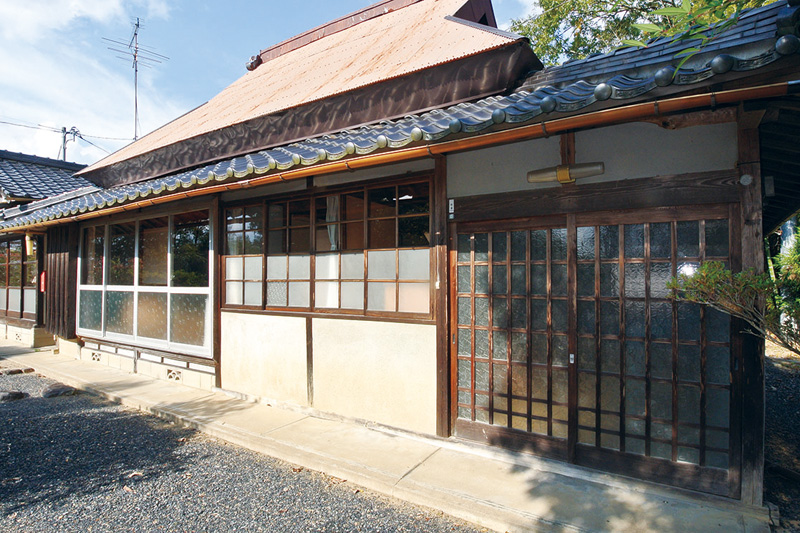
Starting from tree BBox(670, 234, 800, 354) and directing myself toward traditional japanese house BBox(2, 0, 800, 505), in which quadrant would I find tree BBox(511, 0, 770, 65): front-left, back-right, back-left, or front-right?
front-right

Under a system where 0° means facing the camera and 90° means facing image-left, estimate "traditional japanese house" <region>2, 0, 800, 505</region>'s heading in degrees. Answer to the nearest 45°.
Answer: approximately 45°

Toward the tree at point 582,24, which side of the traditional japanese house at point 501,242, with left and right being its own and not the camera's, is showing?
back

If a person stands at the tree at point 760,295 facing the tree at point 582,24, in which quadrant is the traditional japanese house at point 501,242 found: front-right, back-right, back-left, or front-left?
front-left

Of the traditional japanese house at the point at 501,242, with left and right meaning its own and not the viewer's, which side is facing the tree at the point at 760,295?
left
